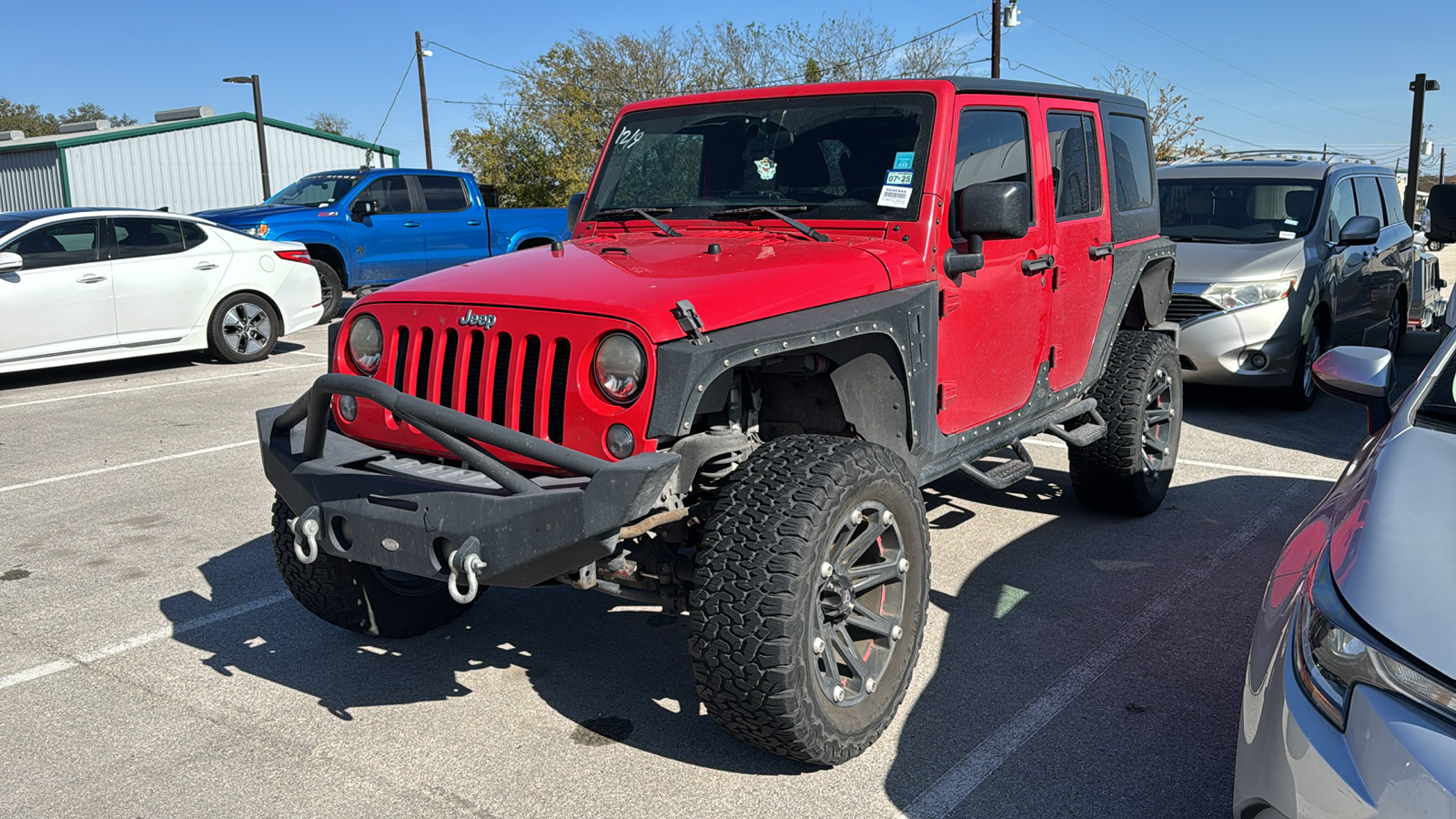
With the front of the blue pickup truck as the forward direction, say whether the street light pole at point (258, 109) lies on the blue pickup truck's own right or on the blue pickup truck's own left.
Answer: on the blue pickup truck's own right

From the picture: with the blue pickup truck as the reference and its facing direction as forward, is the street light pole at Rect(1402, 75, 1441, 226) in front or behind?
behind

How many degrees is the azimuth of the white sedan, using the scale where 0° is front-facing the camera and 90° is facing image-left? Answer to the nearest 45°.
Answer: approximately 90°

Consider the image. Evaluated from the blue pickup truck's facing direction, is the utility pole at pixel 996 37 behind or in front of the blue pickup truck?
behind

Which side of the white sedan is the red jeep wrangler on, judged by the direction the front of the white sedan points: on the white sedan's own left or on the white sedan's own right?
on the white sedan's own left

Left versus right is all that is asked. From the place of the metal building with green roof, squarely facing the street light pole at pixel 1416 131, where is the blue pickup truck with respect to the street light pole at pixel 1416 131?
right

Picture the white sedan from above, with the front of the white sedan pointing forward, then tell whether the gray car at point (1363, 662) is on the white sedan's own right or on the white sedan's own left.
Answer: on the white sedan's own left
